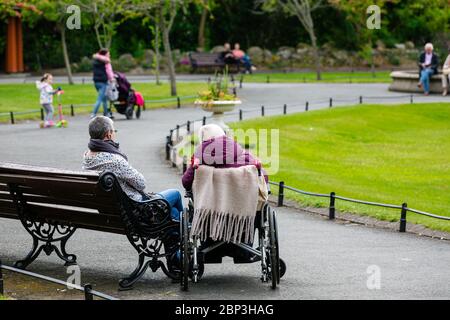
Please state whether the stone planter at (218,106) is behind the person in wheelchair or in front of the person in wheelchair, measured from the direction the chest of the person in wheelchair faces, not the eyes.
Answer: in front

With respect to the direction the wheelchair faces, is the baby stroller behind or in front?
in front

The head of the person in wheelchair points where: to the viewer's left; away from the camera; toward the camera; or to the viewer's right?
away from the camera

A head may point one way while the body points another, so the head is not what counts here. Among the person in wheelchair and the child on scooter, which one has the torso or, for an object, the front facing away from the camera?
the person in wheelchair

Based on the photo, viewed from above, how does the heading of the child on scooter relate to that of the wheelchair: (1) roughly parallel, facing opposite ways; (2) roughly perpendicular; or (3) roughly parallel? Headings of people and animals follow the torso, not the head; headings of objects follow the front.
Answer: roughly perpendicular

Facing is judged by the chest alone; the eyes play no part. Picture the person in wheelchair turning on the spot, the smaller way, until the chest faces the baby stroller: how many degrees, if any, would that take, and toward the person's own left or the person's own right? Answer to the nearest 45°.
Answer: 0° — they already face it

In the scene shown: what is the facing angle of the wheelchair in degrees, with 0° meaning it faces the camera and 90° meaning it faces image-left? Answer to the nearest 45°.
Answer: approximately 180°

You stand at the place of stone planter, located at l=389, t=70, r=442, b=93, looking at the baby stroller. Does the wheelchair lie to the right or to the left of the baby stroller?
left

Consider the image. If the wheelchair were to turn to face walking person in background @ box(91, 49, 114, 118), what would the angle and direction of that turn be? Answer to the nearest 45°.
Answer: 0° — it already faces them

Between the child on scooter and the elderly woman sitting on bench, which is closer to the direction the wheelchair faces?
the child on scooter

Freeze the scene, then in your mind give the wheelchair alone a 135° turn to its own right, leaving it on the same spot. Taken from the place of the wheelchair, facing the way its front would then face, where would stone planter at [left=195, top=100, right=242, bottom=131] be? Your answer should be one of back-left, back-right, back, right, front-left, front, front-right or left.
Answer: back-left

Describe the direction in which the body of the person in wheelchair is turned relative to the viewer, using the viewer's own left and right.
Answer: facing away from the viewer

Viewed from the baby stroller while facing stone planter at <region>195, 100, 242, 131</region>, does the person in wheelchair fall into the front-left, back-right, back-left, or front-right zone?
front-right

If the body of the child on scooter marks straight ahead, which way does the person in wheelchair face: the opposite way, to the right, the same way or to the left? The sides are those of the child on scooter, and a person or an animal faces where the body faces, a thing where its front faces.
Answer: to the left

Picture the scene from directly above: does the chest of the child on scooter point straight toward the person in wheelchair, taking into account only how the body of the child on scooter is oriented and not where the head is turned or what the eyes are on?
no

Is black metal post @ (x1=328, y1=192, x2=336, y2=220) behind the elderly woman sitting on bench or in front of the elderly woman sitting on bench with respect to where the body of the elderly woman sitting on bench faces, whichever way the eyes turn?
in front

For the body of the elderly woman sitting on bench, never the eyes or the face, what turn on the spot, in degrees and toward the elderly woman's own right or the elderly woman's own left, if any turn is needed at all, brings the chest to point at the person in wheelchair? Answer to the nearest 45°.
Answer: approximately 45° to the elderly woman's own right

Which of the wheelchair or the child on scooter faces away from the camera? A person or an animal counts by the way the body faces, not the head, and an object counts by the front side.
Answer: the wheelchair
